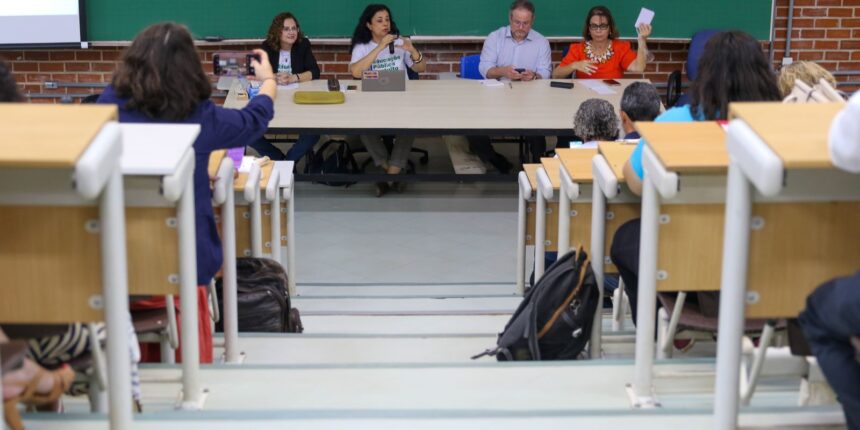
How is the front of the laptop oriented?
away from the camera

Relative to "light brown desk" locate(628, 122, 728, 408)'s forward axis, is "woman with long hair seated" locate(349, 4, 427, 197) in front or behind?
behind

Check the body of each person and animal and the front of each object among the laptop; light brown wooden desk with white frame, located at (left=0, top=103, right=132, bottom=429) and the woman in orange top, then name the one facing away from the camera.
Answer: the laptop

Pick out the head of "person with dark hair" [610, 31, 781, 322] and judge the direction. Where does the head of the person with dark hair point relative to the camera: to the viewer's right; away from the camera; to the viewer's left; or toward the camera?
away from the camera

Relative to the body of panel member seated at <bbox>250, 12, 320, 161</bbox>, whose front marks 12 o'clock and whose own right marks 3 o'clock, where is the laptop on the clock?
The laptop is roughly at 10 o'clock from the panel member seated.

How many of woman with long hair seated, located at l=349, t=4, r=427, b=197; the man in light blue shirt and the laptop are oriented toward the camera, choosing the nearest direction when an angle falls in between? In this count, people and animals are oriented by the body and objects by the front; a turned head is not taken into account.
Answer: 2

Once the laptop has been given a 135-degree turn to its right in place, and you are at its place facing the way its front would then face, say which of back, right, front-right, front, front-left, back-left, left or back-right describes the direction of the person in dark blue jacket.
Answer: front-right

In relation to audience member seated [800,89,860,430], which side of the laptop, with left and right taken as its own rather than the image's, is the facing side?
back
